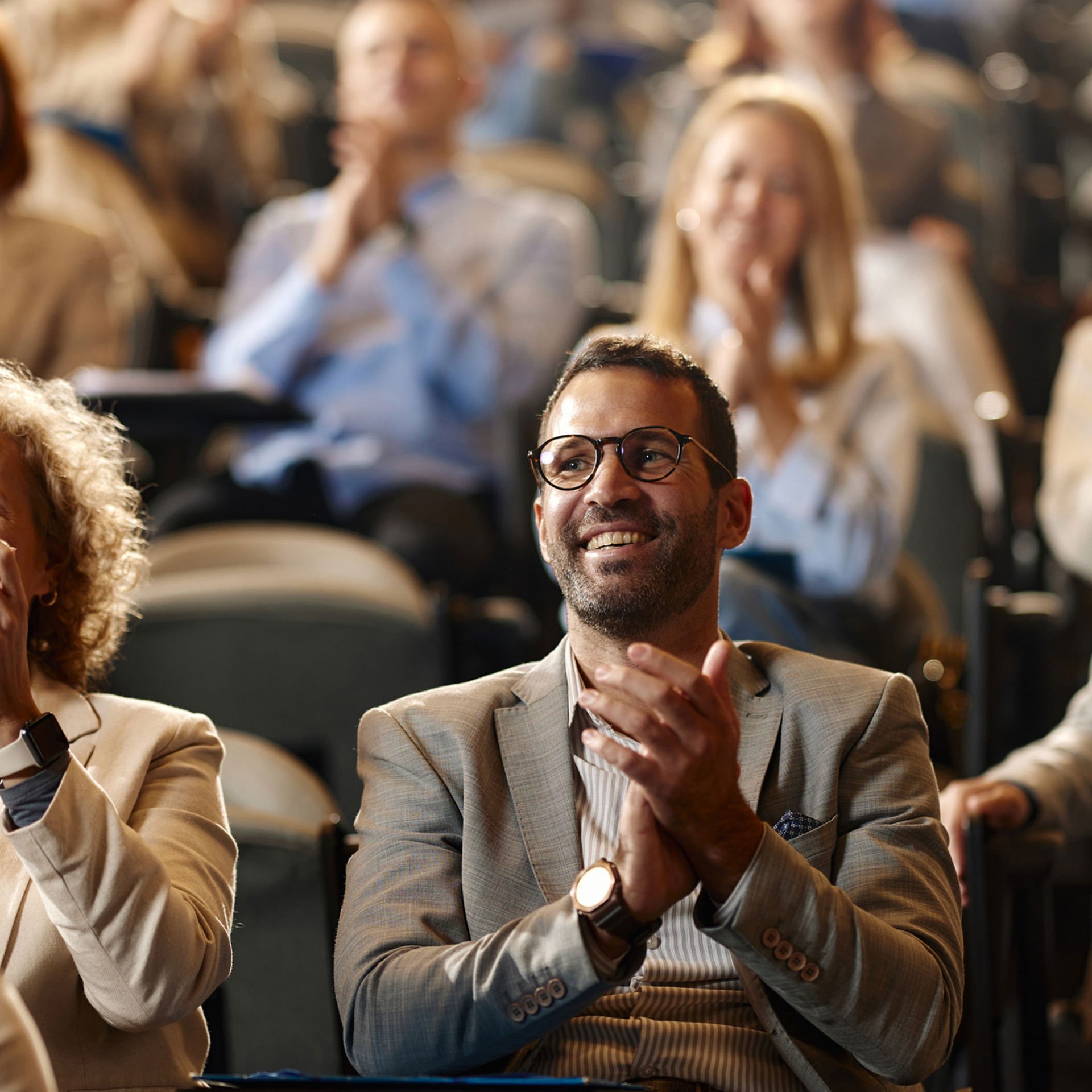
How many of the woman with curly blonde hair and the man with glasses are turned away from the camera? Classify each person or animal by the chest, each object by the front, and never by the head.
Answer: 0

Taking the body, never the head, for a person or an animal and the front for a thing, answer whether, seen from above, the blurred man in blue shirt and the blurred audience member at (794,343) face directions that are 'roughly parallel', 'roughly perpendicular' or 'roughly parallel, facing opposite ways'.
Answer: roughly parallel

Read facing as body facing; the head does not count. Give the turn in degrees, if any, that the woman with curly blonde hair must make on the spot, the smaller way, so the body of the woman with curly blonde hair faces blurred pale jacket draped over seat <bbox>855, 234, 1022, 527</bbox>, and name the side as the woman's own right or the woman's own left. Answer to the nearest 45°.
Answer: approximately 180°

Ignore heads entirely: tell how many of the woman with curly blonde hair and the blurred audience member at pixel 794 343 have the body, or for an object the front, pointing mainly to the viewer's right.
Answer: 0

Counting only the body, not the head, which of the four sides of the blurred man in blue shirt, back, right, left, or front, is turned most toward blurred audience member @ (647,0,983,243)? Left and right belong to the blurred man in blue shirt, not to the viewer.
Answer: back

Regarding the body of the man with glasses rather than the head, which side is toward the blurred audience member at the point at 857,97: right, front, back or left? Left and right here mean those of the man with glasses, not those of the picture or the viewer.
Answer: back

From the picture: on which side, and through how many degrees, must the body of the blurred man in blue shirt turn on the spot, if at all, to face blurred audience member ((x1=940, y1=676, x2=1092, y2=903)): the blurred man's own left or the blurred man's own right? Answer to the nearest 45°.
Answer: approximately 45° to the blurred man's own left

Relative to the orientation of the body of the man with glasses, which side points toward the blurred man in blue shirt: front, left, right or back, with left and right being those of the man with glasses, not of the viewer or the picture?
back

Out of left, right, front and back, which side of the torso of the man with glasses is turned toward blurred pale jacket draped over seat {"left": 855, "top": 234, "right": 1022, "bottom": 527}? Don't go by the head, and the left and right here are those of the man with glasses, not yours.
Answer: back

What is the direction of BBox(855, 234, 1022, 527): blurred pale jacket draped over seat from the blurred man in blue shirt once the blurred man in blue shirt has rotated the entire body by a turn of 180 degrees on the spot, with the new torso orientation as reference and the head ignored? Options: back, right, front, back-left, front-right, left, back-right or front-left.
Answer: front-right

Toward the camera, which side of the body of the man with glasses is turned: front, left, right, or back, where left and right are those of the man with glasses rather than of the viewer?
front

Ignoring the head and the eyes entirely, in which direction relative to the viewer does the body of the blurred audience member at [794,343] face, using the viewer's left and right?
facing the viewer and to the left of the viewer

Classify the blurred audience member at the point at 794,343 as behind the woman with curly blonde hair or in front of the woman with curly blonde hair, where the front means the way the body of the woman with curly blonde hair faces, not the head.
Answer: behind

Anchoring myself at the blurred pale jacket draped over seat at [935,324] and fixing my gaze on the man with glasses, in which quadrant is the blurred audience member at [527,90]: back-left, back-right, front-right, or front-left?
back-right

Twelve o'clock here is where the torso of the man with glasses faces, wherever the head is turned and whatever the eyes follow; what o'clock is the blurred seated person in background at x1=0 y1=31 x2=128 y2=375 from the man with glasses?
The blurred seated person in background is roughly at 5 o'clock from the man with glasses.
